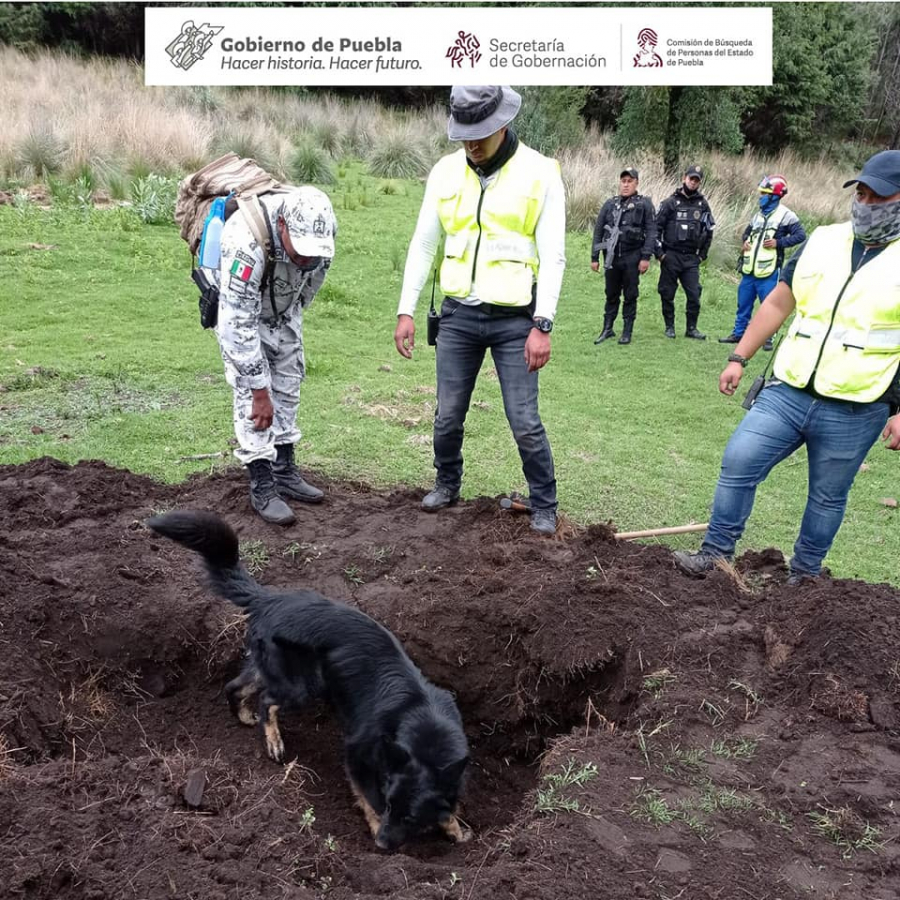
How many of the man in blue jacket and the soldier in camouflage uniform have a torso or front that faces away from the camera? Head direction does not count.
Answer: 0

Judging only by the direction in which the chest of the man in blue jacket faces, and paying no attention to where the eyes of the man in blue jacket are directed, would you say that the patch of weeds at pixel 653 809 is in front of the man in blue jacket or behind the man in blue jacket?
in front

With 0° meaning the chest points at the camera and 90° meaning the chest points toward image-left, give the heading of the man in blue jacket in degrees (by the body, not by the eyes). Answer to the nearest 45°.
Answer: approximately 45°

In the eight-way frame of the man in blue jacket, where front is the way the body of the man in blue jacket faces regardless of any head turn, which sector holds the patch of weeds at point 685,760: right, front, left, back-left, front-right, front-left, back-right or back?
front-left

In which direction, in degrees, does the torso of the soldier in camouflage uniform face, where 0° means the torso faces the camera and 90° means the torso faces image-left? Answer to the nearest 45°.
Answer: approximately 315°

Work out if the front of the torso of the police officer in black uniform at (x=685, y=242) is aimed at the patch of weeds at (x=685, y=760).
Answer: yes

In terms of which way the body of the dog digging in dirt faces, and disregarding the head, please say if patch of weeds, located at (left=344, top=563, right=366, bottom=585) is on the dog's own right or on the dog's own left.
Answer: on the dog's own left

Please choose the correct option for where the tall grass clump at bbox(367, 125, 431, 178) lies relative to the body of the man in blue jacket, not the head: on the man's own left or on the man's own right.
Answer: on the man's own right

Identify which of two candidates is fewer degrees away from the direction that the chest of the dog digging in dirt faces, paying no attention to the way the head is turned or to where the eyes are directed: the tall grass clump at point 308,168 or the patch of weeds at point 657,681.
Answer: the patch of weeds
